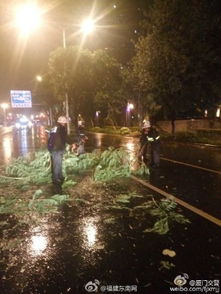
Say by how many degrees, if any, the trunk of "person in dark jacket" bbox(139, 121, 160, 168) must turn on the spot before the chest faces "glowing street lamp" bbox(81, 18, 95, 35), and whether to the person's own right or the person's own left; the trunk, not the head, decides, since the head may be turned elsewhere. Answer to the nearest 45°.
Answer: approximately 90° to the person's own right

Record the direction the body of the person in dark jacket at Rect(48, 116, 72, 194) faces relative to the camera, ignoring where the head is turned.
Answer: to the viewer's right

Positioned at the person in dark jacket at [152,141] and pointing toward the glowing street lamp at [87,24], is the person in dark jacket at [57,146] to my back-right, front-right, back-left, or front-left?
back-left

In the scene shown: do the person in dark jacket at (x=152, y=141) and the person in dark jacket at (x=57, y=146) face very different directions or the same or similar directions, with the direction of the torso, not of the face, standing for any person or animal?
very different directions

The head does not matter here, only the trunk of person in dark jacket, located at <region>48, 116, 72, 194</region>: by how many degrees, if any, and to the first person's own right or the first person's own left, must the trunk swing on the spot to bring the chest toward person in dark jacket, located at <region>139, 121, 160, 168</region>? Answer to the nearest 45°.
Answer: approximately 45° to the first person's own left

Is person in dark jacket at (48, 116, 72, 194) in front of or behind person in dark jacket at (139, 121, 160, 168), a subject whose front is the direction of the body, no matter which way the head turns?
in front

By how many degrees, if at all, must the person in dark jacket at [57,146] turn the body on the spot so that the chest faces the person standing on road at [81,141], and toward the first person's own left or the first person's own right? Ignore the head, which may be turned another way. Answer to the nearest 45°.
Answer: approximately 90° to the first person's own left

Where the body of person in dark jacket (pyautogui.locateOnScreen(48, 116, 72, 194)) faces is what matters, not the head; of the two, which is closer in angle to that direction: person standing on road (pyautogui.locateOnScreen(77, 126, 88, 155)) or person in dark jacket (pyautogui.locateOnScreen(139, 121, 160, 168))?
the person in dark jacket

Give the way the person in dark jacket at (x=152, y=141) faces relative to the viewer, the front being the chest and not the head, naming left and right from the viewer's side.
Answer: facing the viewer and to the left of the viewer

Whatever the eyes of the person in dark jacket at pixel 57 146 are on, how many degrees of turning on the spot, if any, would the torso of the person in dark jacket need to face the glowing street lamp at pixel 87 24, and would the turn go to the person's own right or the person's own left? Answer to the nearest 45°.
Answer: approximately 90° to the person's own left
